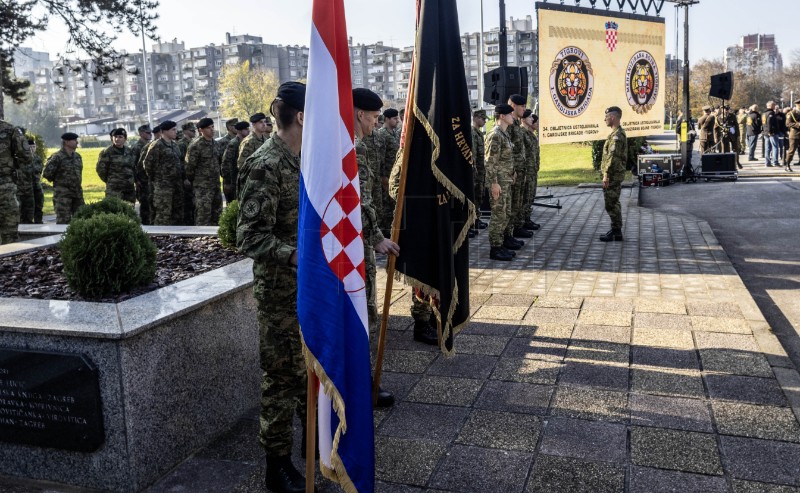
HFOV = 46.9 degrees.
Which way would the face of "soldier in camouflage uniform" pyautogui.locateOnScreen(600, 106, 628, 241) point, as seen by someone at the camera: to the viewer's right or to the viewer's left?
to the viewer's left

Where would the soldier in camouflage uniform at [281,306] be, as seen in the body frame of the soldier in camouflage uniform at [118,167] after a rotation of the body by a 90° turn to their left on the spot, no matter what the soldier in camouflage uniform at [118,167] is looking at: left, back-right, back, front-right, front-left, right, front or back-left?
back-right

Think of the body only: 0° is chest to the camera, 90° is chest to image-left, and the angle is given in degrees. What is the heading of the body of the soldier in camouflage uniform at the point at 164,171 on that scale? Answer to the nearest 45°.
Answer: approximately 315°

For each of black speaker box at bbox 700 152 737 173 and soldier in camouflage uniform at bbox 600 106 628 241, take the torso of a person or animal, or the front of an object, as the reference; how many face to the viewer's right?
0

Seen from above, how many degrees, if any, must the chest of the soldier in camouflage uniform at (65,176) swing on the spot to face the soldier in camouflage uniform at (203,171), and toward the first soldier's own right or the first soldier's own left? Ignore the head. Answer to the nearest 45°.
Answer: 0° — they already face them

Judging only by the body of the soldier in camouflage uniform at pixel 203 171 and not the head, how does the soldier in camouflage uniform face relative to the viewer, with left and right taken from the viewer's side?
facing the viewer and to the right of the viewer

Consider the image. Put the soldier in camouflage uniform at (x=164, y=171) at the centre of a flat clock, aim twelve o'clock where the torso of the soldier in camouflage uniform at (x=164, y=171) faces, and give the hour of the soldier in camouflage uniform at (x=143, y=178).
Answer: the soldier in camouflage uniform at (x=143, y=178) is roughly at 7 o'clock from the soldier in camouflage uniform at (x=164, y=171).

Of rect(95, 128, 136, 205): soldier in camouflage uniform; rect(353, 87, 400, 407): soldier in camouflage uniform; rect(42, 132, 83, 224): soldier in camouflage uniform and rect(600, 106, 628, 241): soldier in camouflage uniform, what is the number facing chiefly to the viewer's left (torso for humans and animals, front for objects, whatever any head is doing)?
1

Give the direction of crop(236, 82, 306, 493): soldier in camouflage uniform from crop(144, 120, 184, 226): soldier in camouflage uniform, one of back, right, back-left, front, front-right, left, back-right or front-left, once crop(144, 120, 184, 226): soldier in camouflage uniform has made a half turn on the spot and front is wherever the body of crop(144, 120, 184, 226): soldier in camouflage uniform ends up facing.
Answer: back-left

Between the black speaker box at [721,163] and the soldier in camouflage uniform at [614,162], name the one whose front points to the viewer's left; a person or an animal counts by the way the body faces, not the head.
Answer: the soldier in camouflage uniform

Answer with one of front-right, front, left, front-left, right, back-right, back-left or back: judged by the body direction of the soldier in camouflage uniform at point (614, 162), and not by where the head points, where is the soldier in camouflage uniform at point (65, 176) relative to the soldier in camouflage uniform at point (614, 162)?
front

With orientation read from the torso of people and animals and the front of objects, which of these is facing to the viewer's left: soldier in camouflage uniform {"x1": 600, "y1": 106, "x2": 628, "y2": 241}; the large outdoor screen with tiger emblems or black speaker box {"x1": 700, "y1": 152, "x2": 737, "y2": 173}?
the soldier in camouflage uniform
